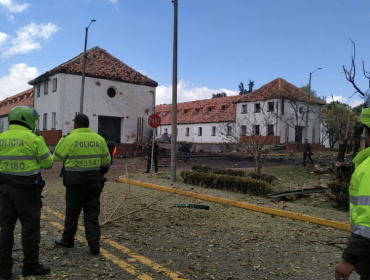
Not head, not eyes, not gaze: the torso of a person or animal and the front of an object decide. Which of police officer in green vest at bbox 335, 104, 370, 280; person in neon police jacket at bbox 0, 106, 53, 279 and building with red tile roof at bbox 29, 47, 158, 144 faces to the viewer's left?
police officer in green vest at bbox 335, 104, 370, 280

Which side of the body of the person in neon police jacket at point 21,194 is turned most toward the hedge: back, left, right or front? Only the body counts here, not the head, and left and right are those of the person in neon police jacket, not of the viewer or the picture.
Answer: front

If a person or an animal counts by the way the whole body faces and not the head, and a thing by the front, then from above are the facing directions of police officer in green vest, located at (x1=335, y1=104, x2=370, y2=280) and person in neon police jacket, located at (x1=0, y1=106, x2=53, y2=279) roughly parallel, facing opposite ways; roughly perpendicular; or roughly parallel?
roughly perpendicular

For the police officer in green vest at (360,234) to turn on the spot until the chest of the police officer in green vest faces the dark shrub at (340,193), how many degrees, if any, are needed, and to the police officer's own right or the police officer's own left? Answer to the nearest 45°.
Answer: approximately 90° to the police officer's own right

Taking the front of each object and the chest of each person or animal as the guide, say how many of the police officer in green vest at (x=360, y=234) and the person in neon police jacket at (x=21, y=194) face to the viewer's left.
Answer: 1

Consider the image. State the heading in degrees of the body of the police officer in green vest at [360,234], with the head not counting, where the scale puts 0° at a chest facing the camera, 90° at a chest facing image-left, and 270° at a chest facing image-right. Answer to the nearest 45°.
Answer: approximately 90°

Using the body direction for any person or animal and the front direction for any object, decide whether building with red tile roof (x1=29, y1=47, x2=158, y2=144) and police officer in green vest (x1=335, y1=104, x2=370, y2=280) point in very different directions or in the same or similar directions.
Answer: very different directions

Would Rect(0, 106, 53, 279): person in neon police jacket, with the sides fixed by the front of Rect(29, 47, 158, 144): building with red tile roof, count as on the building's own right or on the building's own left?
on the building's own right

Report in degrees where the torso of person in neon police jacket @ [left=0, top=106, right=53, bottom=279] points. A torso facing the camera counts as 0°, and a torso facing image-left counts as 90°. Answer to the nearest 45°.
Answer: approximately 225°

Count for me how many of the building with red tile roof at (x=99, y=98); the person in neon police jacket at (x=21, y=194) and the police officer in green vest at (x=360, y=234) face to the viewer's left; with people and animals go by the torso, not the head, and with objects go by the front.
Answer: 1
